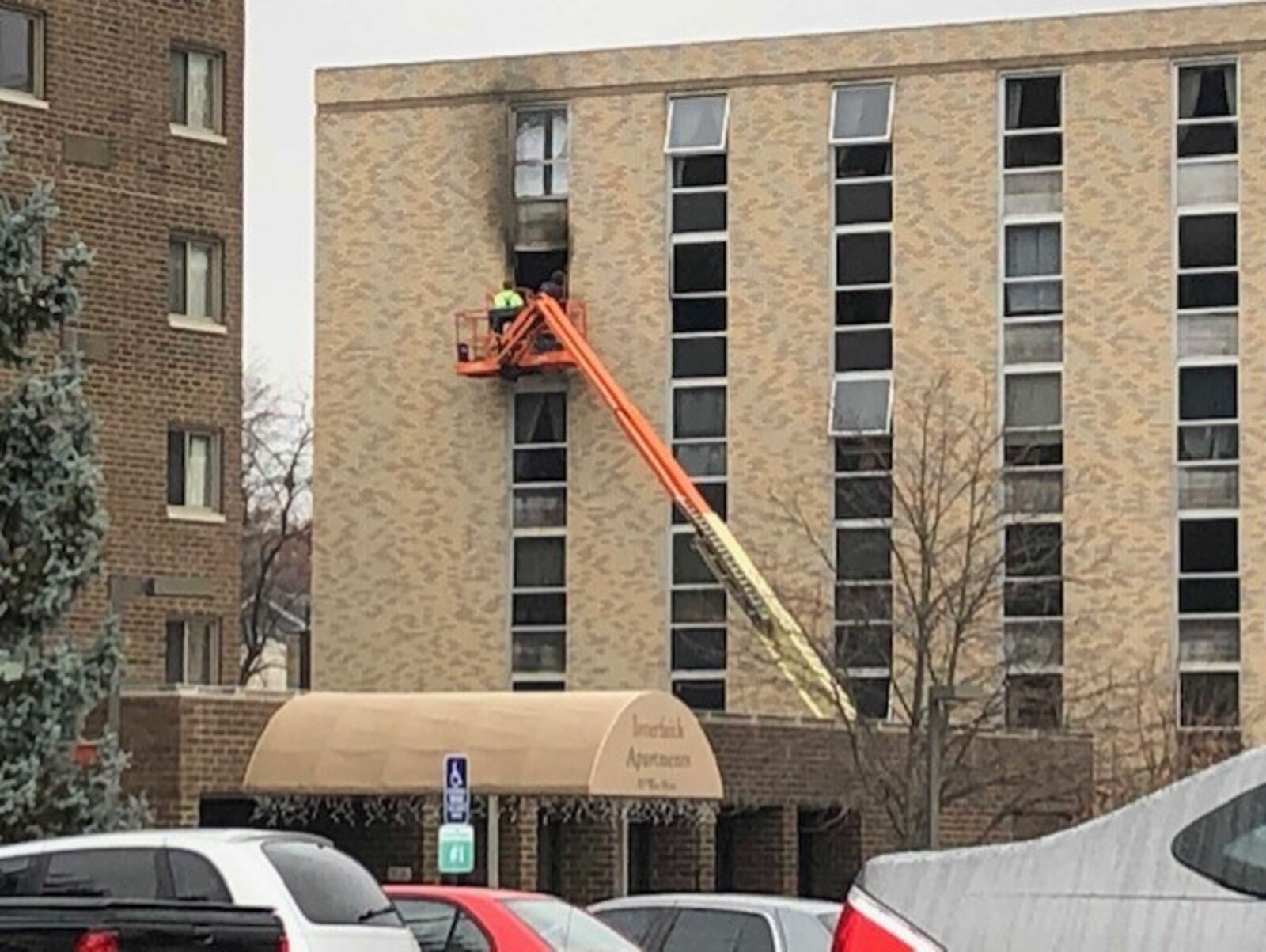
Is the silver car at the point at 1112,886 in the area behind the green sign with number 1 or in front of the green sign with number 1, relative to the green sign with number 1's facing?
in front

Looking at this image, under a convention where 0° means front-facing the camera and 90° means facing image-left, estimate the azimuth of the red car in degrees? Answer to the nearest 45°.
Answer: approximately 135°

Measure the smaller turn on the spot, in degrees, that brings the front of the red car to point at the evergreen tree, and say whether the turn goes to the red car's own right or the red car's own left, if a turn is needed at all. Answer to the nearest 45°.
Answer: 0° — it already faces it

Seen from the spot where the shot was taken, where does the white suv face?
facing away from the viewer and to the left of the viewer

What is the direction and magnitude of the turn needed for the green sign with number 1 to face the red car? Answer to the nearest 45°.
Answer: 0° — it already faces it

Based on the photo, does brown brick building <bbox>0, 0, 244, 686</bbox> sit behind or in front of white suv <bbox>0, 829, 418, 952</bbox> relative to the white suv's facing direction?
in front

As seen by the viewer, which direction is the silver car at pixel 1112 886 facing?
to the viewer's right

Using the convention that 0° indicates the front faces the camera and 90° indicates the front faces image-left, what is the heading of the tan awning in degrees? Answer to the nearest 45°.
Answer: approximately 315°
